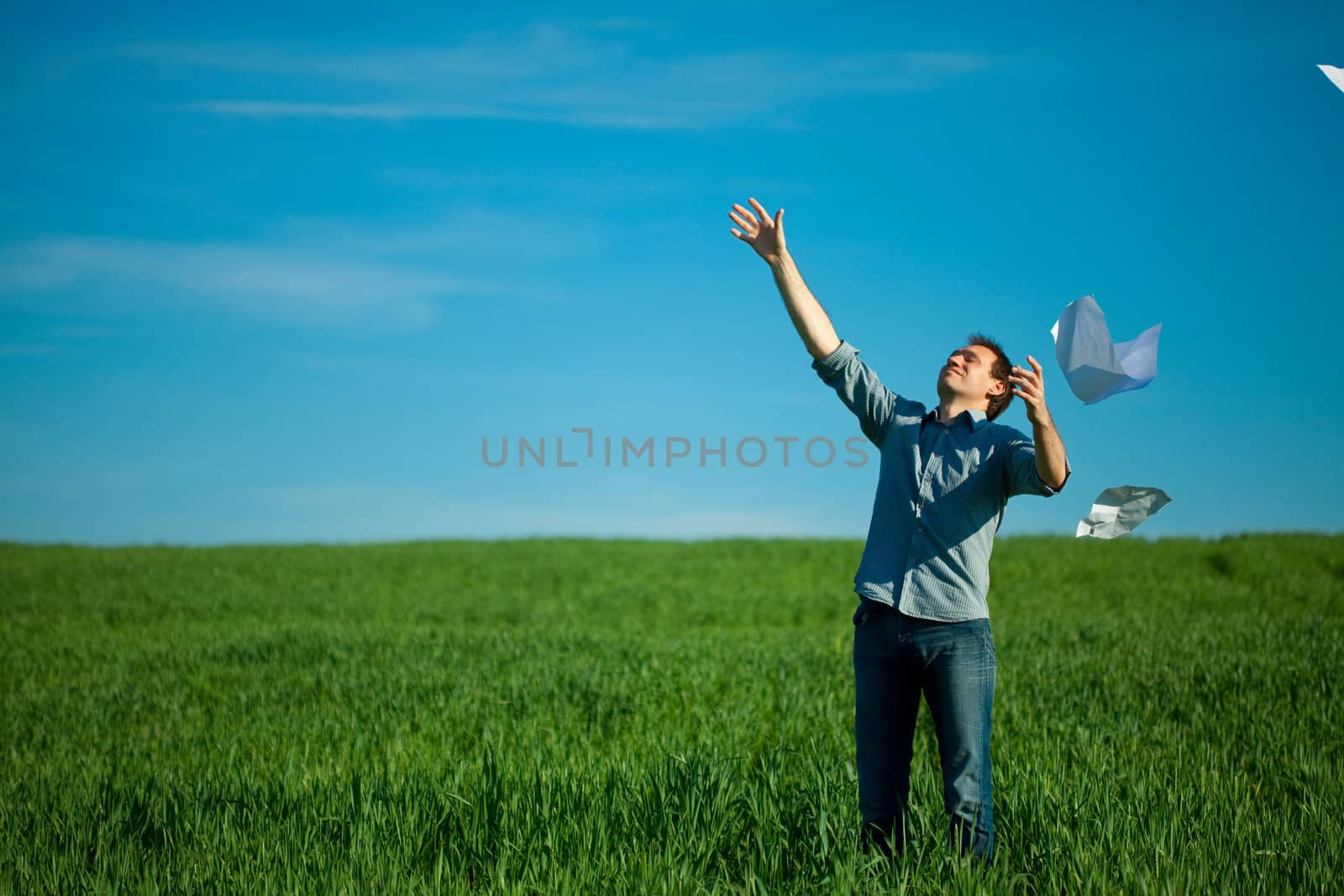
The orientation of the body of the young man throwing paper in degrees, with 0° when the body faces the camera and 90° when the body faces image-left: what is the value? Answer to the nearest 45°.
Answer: approximately 45°
